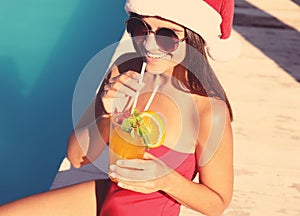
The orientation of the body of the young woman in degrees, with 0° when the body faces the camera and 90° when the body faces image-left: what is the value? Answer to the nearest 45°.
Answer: approximately 45°
